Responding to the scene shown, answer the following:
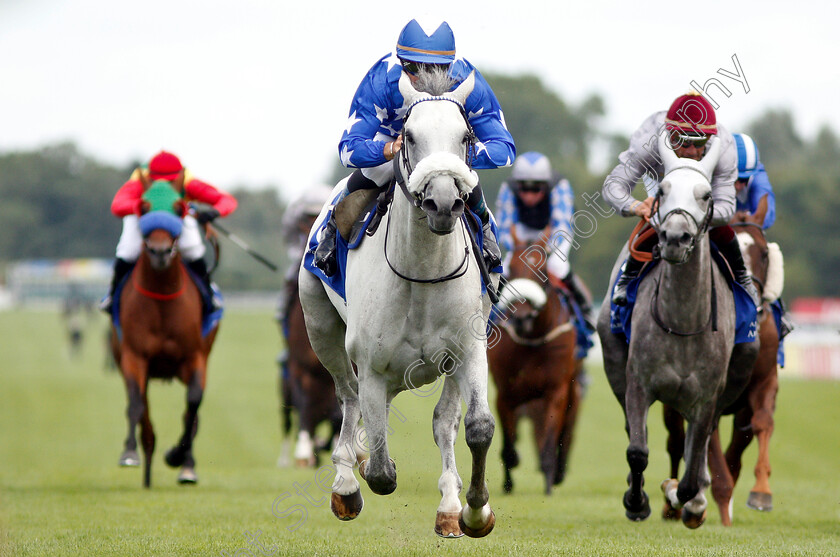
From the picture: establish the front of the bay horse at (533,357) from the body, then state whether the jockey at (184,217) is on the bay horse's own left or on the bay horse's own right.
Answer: on the bay horse's own right

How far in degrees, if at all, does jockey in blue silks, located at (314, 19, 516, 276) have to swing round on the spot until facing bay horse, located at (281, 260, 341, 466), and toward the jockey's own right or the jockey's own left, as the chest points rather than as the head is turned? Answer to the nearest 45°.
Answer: approximately 180°

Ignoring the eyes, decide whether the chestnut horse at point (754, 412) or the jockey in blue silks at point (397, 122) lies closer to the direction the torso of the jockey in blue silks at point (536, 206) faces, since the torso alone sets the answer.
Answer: the jockey in blue silks

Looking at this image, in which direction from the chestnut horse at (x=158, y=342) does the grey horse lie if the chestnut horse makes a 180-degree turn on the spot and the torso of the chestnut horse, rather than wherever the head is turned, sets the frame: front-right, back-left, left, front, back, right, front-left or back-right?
back-right

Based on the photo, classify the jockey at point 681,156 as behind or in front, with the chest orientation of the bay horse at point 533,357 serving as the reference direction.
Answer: in front

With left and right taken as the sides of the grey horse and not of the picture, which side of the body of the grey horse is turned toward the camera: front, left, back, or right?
front

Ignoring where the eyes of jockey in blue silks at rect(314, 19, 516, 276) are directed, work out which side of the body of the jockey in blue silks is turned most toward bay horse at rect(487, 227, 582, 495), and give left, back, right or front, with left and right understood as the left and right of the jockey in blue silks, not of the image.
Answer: back

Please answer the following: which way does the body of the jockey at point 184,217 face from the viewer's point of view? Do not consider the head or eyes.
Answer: toward the camera
